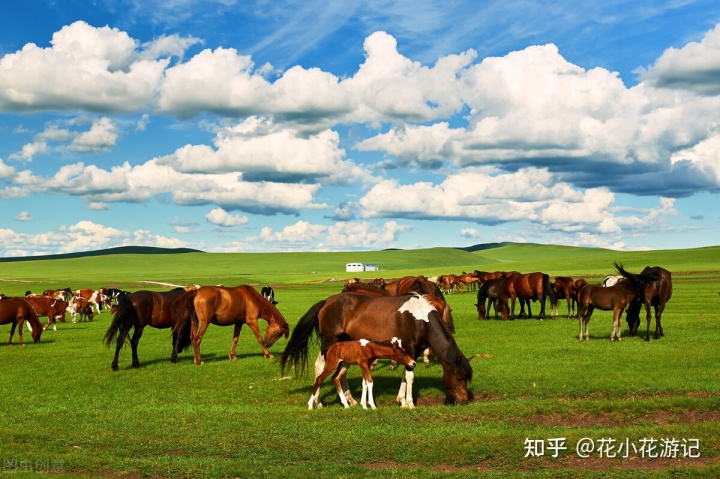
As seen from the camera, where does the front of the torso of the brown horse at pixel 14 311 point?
to the viewer's right

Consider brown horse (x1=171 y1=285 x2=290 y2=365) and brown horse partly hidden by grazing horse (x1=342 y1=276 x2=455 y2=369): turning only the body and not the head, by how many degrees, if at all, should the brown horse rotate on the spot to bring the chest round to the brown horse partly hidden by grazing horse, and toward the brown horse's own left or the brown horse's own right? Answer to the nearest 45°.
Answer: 0° — it already faces it

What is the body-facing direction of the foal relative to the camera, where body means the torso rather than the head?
to the viewer's right

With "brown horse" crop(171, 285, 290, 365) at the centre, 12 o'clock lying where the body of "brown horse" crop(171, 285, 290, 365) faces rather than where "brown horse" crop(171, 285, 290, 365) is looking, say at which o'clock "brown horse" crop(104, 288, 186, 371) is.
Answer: "brown horse" crop(104, 288, 186, 371) is roughly at 6 o'clock from "brown horse" crop(171, 285, 290, 365).

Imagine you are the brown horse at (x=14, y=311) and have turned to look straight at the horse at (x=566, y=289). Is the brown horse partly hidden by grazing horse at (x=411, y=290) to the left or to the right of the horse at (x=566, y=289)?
right

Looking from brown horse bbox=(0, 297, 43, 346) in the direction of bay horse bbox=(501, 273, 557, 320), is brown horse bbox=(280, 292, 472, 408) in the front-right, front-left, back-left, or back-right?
front-right

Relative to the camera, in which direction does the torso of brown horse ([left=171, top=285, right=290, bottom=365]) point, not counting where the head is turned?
to the viewer's right
